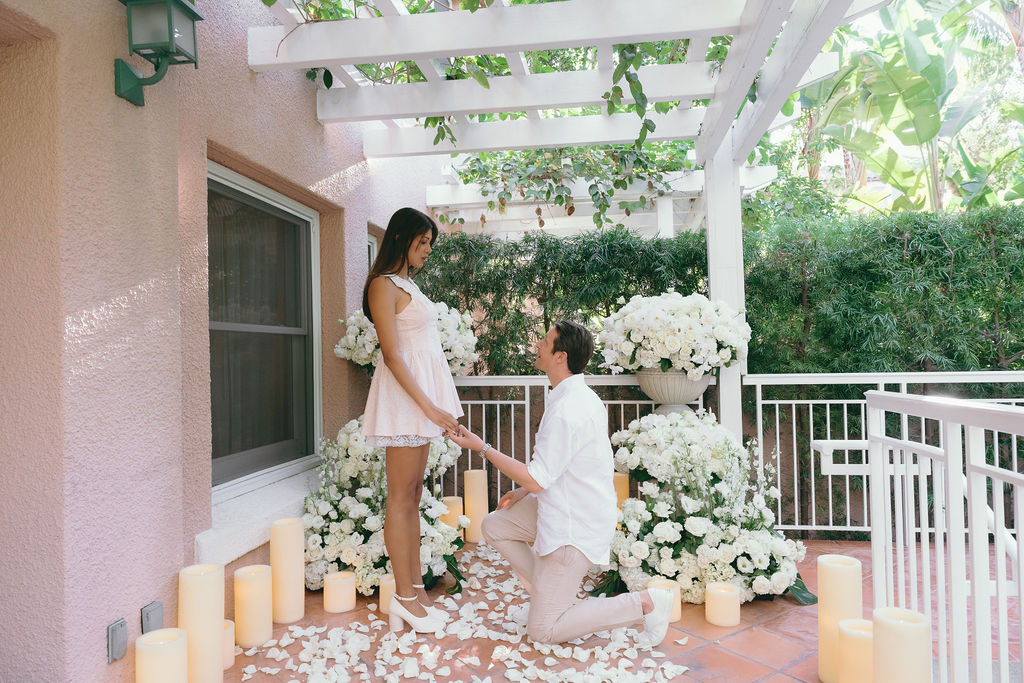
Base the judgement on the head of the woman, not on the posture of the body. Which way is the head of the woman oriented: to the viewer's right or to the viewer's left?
to the viewer's right

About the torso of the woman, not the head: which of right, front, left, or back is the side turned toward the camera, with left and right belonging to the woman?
right

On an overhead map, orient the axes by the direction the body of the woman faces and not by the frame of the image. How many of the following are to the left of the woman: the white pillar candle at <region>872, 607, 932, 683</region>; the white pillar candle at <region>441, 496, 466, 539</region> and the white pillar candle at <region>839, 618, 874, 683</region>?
1

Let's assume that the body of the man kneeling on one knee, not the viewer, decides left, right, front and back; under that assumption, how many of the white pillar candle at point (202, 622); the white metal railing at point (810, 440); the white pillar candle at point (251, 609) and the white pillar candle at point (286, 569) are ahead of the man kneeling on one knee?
3

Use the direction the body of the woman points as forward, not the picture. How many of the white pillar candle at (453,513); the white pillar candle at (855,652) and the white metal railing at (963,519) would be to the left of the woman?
1

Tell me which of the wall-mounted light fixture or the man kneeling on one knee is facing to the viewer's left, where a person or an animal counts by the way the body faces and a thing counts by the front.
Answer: the man kneeling on one knee

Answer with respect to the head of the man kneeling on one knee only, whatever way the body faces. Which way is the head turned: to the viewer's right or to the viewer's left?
to the viewer's left

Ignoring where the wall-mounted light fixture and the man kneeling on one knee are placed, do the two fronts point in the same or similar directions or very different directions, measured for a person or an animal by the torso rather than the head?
very different directions

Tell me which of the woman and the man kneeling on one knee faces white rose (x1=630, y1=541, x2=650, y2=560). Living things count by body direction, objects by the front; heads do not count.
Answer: the woman

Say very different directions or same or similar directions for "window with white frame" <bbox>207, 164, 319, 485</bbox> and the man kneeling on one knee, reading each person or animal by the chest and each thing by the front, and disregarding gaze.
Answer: very different directions

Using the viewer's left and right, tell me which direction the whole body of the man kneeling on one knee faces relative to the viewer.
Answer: facing to the left of the viewer

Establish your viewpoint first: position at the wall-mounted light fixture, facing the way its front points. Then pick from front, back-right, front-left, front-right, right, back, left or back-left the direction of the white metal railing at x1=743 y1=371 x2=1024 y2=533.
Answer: front-left

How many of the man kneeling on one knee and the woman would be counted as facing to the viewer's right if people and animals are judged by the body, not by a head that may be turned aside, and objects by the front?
1

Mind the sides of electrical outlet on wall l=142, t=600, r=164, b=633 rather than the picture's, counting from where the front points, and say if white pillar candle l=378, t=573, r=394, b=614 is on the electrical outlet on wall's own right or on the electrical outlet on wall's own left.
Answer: on the electrical outlet on wall's own left

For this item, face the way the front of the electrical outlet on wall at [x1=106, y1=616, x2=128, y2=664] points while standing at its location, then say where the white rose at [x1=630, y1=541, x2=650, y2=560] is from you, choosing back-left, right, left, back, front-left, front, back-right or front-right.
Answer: front-left

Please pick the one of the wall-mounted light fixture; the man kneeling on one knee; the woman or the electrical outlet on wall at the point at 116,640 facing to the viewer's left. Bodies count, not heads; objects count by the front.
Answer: the man kneeling on one knee
